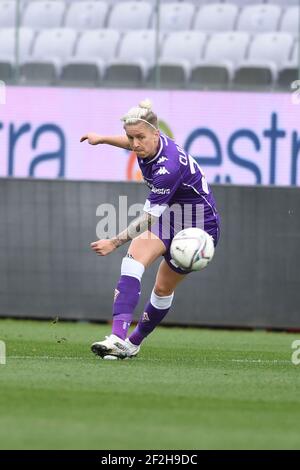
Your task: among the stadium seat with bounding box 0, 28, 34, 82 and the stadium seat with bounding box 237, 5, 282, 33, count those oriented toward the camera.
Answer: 2

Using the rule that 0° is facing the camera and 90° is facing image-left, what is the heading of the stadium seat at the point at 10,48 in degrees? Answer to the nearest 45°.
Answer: approximately 0°

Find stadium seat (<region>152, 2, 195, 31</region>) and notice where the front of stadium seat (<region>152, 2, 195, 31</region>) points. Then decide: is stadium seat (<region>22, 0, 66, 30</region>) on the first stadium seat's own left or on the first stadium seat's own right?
on the first stadium seat's own right

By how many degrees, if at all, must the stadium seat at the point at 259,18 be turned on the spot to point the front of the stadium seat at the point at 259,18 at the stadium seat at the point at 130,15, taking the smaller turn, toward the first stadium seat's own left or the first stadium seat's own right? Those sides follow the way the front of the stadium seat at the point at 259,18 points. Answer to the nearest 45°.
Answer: approximately 90° to the first stadium seat's own right

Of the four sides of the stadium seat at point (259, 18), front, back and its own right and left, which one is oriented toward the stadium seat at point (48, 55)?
right
